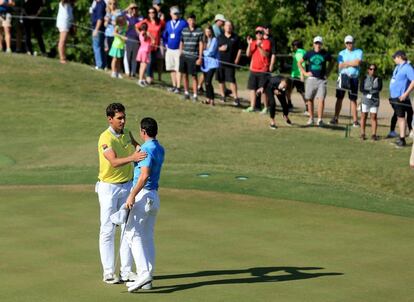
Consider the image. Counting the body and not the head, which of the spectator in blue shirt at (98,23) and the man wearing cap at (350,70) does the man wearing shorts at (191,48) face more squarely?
the man wearing cap

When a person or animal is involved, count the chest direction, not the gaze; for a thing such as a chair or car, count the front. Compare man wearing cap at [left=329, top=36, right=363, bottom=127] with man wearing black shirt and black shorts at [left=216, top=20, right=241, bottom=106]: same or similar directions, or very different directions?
same or similar directions

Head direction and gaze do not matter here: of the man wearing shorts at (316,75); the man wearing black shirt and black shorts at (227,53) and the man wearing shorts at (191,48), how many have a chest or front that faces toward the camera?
3

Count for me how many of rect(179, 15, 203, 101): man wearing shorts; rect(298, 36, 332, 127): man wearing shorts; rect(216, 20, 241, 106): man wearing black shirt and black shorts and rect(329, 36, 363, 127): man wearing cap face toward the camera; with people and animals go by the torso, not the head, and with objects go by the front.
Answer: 4

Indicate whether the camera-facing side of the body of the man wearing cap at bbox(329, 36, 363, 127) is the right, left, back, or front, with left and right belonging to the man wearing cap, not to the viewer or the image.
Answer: front

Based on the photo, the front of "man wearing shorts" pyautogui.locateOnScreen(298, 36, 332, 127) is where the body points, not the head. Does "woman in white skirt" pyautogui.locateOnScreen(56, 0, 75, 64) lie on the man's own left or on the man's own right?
on the man's own right

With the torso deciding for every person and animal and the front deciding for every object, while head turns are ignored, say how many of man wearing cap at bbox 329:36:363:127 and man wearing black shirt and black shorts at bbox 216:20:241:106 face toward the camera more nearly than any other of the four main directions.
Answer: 2

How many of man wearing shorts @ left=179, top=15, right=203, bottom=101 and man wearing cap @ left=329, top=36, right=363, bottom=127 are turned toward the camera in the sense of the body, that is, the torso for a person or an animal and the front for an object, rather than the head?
2

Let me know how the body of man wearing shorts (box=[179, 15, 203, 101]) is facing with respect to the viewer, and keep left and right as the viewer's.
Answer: facing the viewer

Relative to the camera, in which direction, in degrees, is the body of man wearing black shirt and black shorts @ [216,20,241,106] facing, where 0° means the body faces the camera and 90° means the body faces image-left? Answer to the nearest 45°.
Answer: approximately 0°

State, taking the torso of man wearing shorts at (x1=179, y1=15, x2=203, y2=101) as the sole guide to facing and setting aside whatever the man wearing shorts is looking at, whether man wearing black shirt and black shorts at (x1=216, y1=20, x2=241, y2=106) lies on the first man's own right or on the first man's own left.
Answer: on the first man's own left

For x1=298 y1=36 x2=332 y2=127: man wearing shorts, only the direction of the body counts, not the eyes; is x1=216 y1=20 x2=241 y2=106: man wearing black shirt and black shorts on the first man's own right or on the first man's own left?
on the first man's own right
